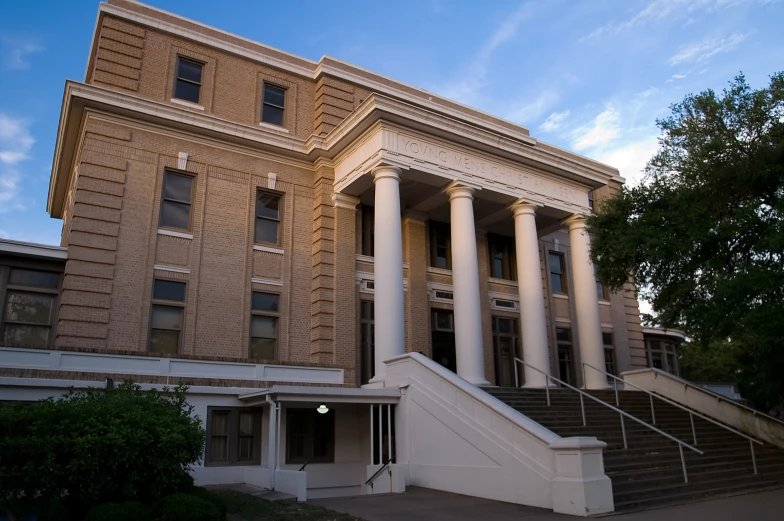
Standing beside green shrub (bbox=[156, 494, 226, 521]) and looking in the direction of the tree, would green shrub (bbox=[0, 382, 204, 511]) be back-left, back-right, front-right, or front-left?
back-left

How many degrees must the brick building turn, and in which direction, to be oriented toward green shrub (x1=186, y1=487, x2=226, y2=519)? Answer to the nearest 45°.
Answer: approximately 45° to its right

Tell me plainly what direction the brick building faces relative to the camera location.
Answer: facing the viewer and to the right of the viewer

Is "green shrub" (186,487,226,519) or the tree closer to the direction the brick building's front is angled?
the tree

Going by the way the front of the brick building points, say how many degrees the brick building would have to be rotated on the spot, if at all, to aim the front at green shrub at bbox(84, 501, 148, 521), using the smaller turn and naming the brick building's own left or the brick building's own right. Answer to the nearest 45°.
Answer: approximately 45° to the brick building's own right

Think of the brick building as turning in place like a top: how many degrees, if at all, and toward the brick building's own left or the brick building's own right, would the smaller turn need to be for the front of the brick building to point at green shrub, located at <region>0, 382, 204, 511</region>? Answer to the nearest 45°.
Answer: approximately 45° to the brick building's own right

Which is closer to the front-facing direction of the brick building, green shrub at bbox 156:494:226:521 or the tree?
the tree
